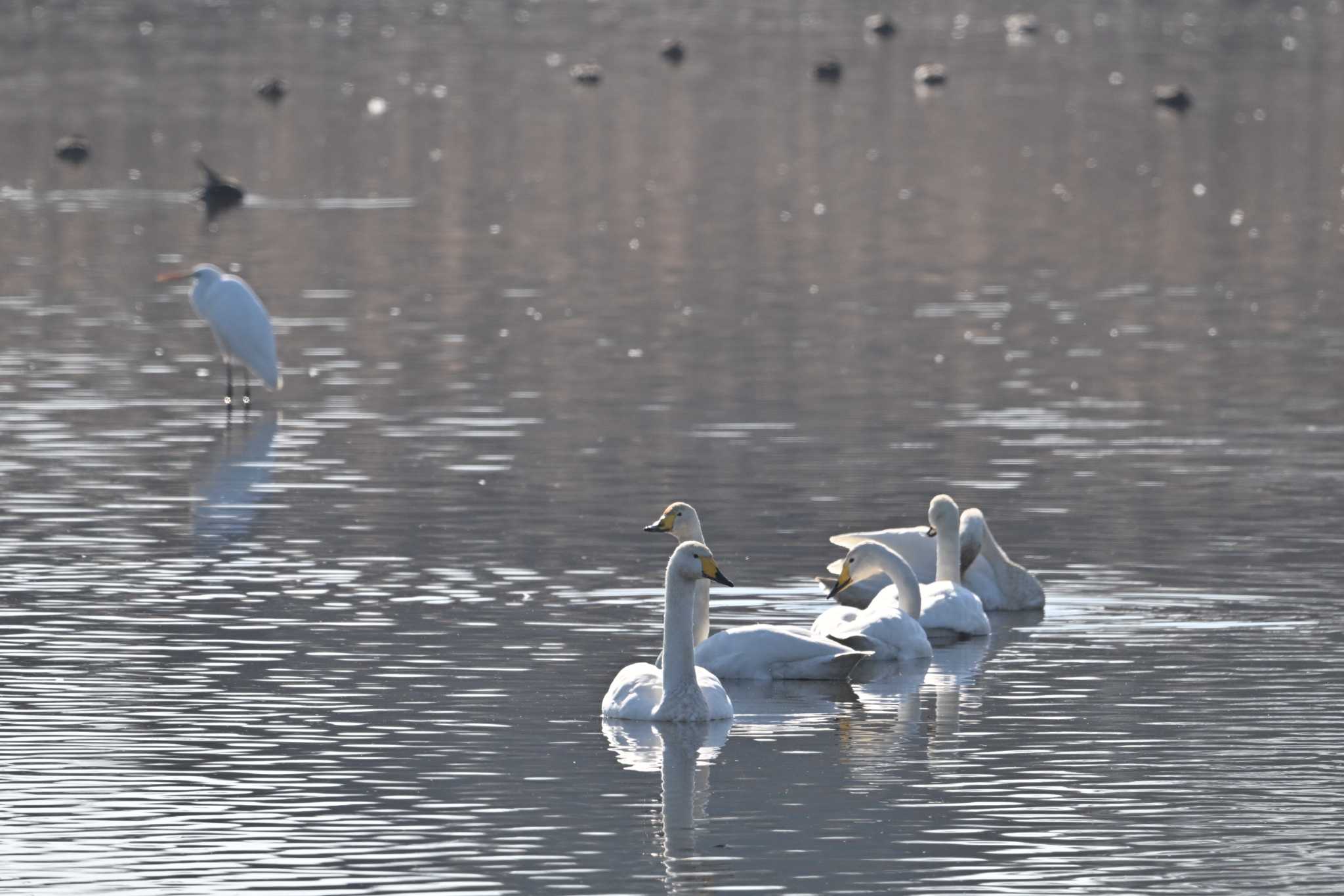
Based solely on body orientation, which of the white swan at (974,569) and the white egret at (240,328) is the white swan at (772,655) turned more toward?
the white egret

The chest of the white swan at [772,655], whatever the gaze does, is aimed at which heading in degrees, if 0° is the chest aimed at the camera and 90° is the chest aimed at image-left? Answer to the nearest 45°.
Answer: approximately 90°

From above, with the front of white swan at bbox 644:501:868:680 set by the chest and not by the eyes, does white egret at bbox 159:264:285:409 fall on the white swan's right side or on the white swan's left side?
on the white swan's right side

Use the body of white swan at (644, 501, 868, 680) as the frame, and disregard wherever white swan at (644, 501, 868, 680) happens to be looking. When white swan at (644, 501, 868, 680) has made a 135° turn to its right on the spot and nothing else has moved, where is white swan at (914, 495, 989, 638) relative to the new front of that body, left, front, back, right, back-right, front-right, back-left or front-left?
front

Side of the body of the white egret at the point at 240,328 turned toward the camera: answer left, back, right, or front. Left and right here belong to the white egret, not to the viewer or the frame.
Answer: left

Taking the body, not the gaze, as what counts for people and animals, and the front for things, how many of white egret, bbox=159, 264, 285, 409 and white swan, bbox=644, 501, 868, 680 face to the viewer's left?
2
